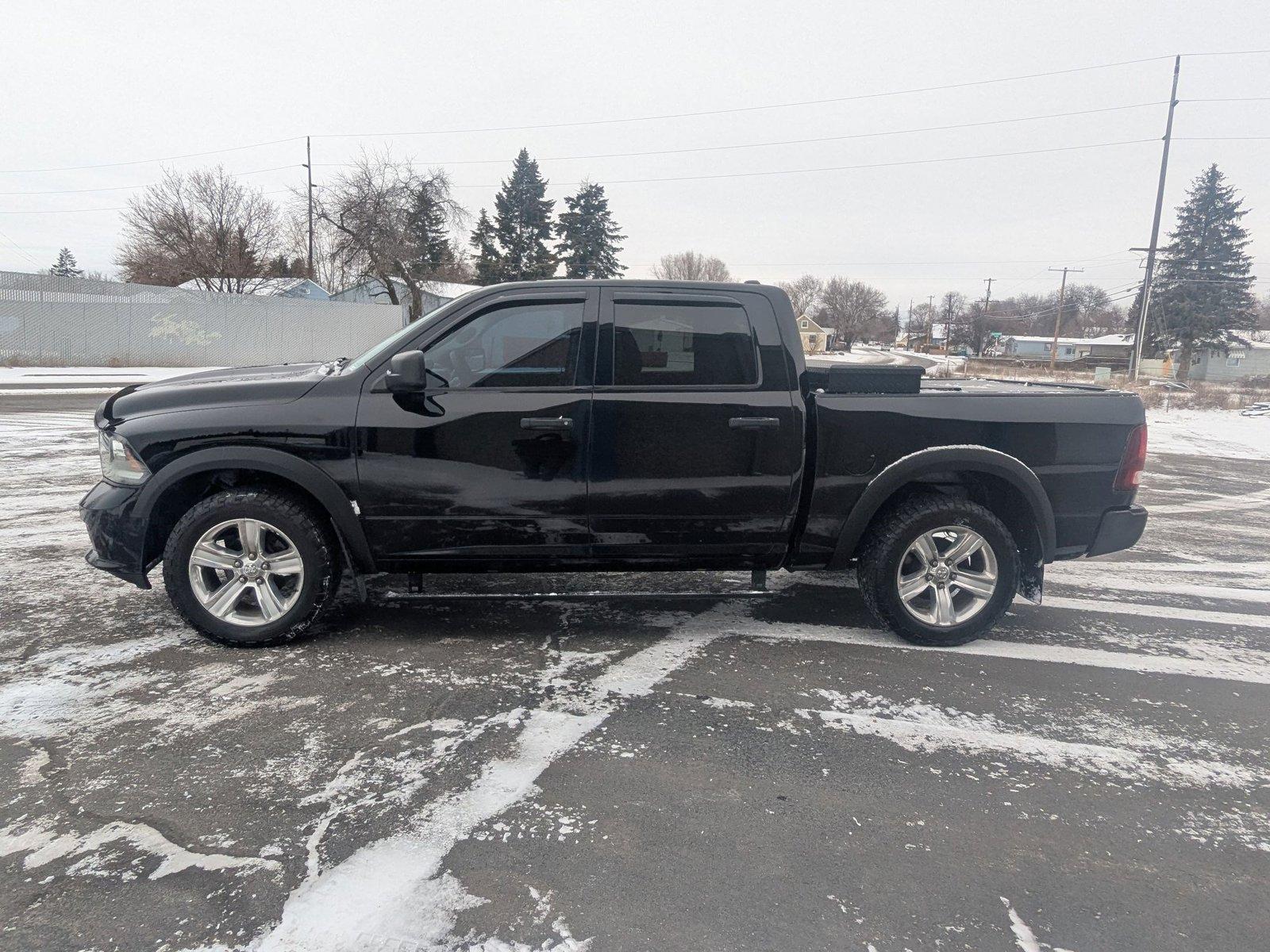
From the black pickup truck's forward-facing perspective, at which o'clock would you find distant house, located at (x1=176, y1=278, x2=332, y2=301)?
The distant house is roughly at 2 o'clock from the black pickup truck.

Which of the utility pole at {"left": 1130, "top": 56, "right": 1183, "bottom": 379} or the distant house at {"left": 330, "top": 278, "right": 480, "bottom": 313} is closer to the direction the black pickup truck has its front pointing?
the distant house

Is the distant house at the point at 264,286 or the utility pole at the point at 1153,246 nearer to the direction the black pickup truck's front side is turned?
the distant house

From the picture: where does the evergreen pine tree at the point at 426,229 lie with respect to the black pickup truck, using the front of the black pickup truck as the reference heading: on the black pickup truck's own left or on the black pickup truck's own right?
on the black pickup truck's own right

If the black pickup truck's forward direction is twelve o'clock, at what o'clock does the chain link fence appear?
The chain link fence is roughly at 2 o'clock from the black pickup truck.

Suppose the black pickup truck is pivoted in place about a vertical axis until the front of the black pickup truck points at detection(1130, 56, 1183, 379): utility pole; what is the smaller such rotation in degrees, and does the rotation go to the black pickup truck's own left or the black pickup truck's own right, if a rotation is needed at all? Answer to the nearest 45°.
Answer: approximately 135° to the black pickup truck's own right

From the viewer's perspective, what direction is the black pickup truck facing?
to the viewer's left

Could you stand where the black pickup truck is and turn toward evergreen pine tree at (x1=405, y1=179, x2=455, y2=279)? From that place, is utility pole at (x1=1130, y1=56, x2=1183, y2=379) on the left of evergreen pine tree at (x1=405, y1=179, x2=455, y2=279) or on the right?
right

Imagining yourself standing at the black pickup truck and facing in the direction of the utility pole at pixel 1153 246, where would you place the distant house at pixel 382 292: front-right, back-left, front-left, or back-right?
front-left
